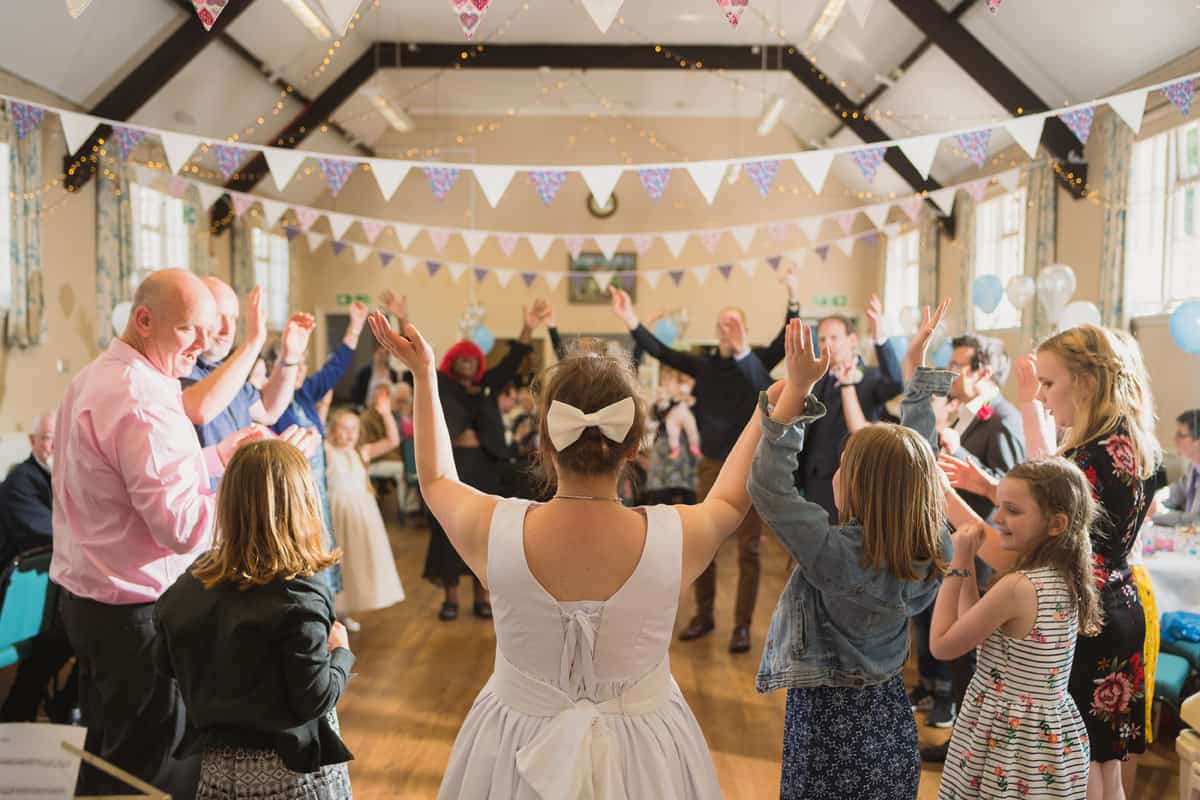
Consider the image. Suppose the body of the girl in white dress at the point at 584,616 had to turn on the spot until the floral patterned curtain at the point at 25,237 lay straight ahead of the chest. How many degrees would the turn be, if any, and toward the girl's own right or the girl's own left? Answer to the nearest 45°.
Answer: approximately 45° to the girl's own left

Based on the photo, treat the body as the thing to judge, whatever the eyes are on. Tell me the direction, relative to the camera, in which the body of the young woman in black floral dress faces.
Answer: to the viewer's left

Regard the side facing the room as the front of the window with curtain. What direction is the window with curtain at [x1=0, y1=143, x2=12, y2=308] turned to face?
to the viewer's right

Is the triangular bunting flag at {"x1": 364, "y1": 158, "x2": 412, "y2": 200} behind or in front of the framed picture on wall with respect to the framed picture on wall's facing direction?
in front

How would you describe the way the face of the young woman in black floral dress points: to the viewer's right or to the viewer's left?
to the viewer's left

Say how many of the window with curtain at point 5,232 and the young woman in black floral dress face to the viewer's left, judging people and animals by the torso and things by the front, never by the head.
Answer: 1

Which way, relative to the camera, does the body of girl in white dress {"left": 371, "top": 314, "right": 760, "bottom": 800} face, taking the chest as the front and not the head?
away from the camera

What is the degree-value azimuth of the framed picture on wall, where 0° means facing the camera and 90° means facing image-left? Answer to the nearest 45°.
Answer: approximately 0°

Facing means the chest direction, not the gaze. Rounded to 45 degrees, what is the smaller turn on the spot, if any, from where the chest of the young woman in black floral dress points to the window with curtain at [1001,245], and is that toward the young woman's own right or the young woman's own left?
approximately 90° to the young woman's own right

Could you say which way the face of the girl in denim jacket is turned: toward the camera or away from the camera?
away from the camera

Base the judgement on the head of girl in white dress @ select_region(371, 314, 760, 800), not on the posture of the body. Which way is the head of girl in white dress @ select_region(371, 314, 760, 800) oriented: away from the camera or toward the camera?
away from the camera

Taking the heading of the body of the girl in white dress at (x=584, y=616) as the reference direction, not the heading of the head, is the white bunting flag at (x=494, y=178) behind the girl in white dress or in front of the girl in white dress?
in front
